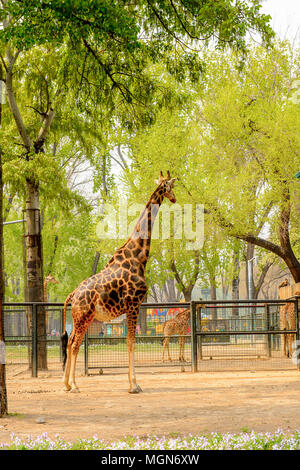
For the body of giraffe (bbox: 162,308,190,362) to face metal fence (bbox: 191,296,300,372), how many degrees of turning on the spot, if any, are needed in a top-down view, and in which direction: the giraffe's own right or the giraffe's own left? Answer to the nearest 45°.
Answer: approximately 45° to the giraffe's own right

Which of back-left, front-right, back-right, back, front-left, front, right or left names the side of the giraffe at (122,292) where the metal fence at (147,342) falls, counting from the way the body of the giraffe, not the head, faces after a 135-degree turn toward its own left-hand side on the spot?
front-right

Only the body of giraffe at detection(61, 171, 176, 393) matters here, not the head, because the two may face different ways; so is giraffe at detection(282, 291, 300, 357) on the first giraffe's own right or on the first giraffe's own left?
on the first giraffe's own left

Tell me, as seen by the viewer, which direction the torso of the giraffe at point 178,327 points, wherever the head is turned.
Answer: to the viewer's right

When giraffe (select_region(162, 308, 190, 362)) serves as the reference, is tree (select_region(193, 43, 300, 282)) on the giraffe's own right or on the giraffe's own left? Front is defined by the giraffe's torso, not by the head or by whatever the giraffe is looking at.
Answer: on the giraffe's own left

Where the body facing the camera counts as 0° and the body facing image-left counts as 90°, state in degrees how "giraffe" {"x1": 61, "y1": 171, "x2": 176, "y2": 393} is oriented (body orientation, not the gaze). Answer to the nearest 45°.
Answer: approximately 270°

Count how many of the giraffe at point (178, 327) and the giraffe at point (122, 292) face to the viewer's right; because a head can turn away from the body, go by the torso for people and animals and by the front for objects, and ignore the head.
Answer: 2
